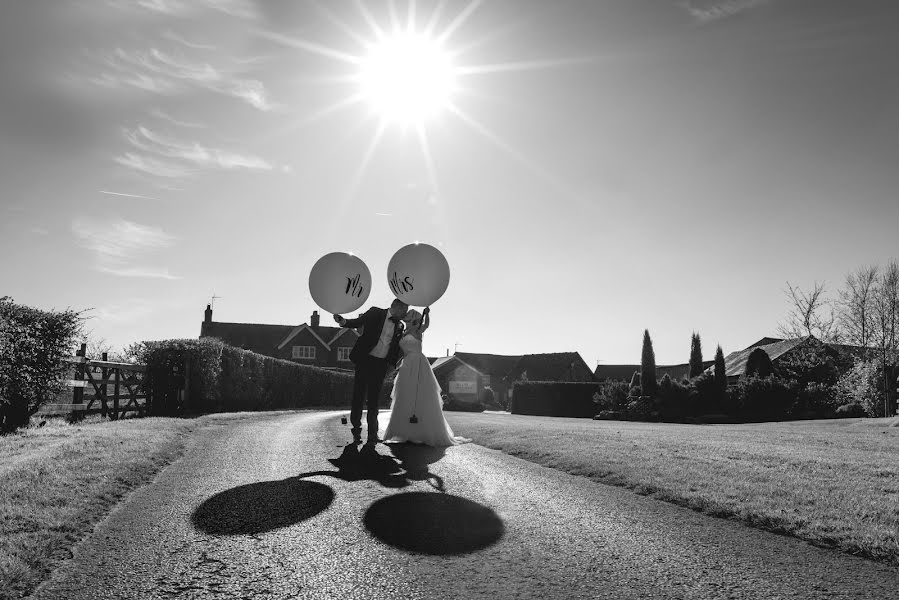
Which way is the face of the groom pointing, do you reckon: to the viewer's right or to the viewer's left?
to the viewer's right

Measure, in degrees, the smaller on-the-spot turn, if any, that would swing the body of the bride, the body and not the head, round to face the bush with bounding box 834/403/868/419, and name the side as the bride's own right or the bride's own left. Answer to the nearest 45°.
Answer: approximately 180°

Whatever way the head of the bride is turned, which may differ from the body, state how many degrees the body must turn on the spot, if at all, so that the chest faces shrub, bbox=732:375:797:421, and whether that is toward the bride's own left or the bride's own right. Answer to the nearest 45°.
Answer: approximately 180°

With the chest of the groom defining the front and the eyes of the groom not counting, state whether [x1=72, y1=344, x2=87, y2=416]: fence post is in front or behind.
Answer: behind

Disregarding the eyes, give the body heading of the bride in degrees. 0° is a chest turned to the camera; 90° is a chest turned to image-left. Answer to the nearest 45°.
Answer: approximately 45°

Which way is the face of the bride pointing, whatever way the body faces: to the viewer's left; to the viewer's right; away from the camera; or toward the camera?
to the viewer's left

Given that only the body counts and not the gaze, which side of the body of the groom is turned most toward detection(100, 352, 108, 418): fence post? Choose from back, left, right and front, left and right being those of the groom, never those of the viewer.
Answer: back

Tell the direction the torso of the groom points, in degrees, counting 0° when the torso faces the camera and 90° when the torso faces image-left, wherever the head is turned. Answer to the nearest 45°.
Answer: approximately 315°

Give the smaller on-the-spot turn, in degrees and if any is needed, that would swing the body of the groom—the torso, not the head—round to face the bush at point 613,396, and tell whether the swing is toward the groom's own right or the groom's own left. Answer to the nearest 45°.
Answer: approximately 90° to the groom's own left

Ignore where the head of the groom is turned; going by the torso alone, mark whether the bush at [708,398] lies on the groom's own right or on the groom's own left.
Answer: on the groom's own left
